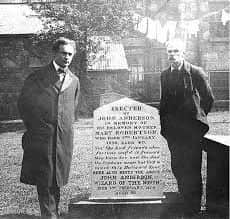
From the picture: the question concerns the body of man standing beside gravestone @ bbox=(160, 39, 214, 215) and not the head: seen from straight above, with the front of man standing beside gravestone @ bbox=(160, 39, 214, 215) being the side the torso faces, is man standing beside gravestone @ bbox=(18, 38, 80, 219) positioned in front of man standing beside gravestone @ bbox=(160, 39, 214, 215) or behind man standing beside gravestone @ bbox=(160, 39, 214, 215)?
in front

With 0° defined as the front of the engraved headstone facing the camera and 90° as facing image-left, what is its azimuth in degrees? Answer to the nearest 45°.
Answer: approximately 0°

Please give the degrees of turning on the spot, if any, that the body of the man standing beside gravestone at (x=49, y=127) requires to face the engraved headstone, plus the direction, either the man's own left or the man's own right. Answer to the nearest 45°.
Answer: approximately 45° to the man's own left

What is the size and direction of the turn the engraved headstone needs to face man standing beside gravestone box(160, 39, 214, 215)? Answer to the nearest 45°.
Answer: approximately 90° to its left

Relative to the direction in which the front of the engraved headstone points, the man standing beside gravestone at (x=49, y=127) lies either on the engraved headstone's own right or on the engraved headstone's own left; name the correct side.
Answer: on the engraved headstone's own right

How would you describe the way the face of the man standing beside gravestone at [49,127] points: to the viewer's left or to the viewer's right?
to the viewer's right
